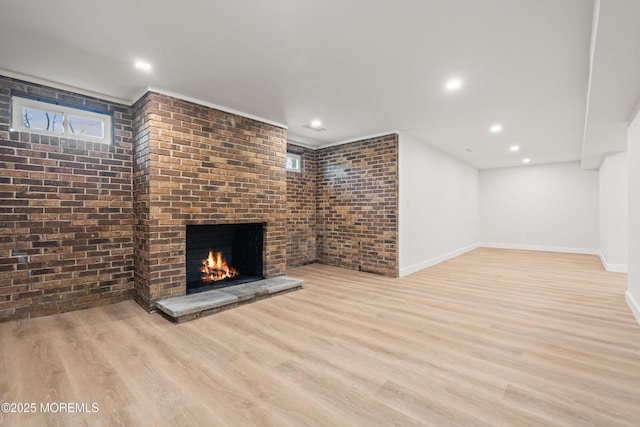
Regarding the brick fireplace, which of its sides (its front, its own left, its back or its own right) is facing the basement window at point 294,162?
left

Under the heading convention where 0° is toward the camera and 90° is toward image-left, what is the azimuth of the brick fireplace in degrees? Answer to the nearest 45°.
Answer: approximately 315°

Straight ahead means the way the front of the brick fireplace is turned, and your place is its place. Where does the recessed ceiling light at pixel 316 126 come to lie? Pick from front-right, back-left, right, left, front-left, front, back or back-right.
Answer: front-left
